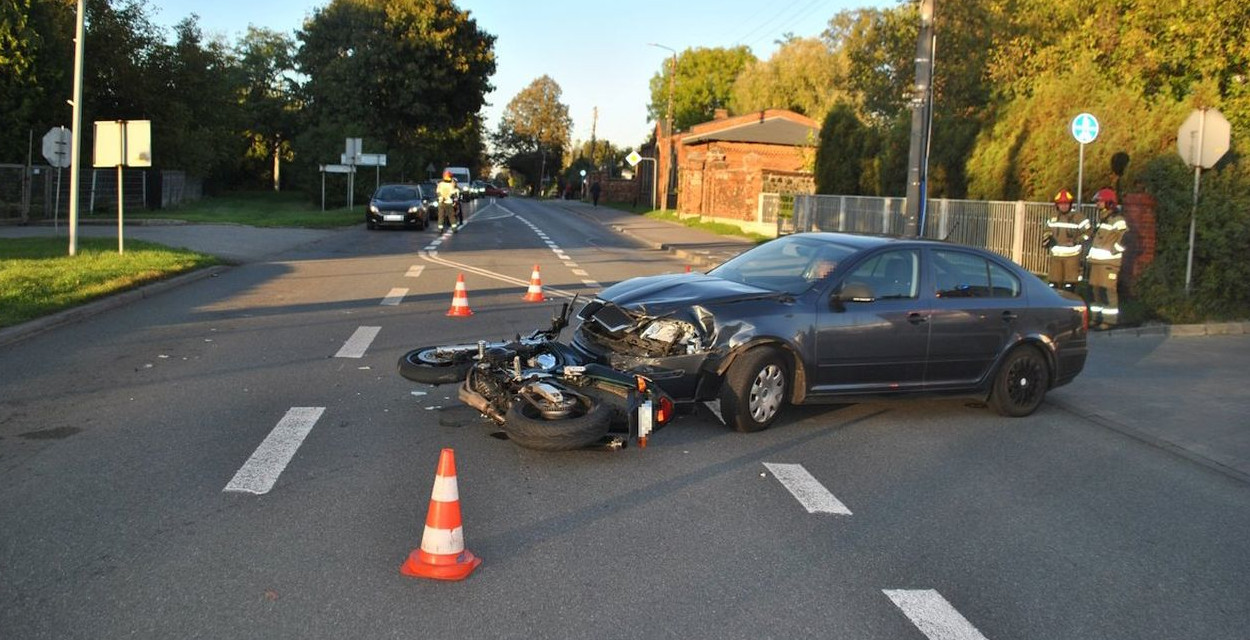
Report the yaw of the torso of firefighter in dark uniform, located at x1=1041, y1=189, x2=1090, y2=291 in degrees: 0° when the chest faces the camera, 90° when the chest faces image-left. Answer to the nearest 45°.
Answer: approximately 0°

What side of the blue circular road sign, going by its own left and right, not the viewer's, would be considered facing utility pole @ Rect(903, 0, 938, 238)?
right

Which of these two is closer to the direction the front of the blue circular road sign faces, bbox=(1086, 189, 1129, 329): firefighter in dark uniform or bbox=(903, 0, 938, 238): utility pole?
the firefighter in dark uniform

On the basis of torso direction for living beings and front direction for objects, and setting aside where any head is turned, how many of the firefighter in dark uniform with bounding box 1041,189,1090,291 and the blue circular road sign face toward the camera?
2

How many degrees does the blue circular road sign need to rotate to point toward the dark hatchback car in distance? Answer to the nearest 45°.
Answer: approximately 135° to its right

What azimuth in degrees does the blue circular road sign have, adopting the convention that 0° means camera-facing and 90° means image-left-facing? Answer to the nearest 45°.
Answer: approximately 0°

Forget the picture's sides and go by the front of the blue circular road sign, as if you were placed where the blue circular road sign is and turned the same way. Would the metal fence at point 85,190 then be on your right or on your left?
on your right

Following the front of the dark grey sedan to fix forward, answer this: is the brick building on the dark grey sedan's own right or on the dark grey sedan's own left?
on the dark grey sedan's own right

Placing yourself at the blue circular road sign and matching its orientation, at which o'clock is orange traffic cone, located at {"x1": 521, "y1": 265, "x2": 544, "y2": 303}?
The orange traffic cone is roughly at 2 o'clock from the blue circular road sign.
